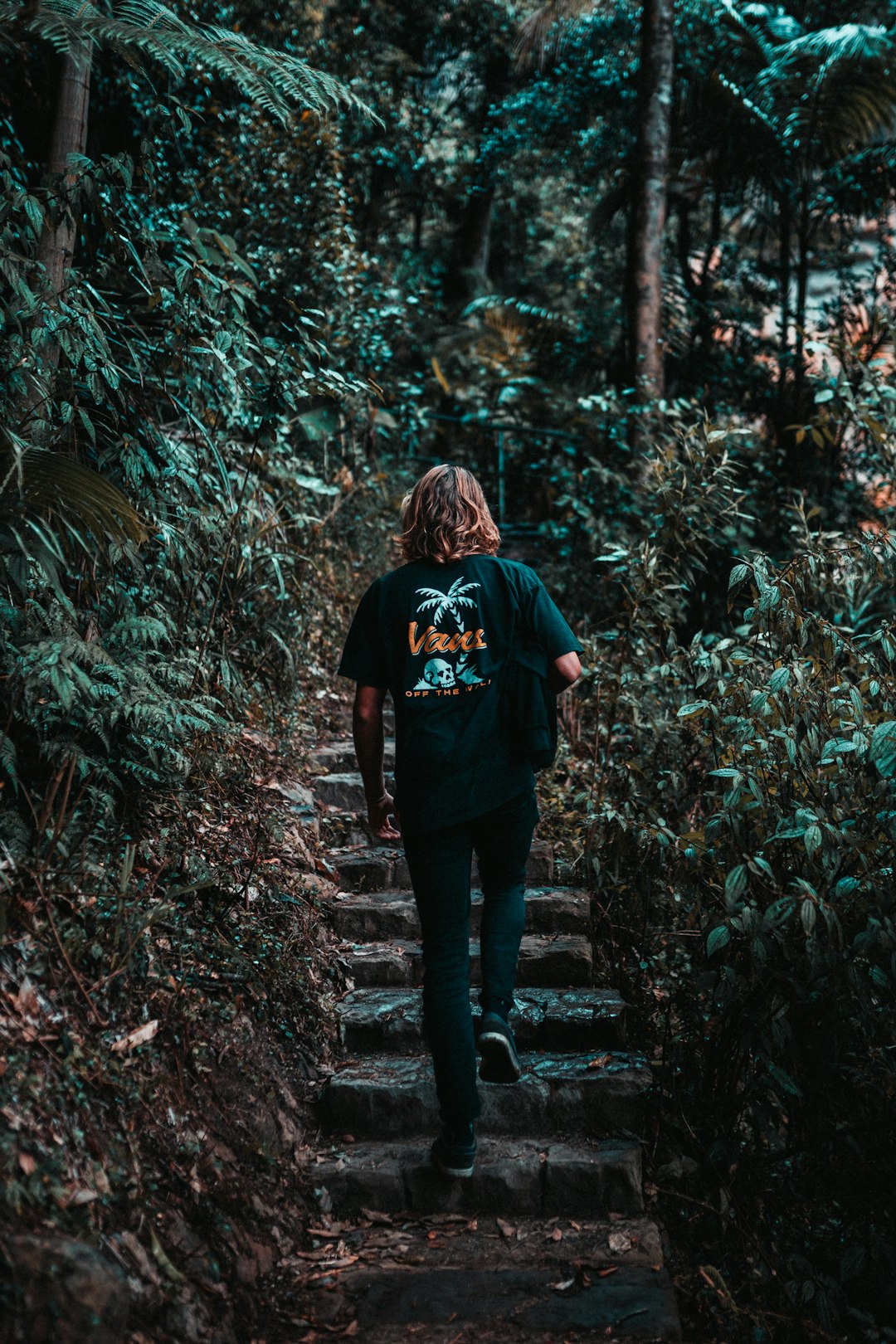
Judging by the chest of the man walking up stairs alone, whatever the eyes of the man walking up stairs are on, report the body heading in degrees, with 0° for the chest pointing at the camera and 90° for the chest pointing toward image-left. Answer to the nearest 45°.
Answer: approximately 180°

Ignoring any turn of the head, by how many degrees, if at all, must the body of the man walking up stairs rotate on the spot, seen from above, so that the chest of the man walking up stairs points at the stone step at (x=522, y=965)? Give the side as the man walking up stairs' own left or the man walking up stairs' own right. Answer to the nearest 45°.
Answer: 0° — they already face it

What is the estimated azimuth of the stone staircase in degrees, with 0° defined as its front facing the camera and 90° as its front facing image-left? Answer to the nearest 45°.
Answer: approximately 0°
